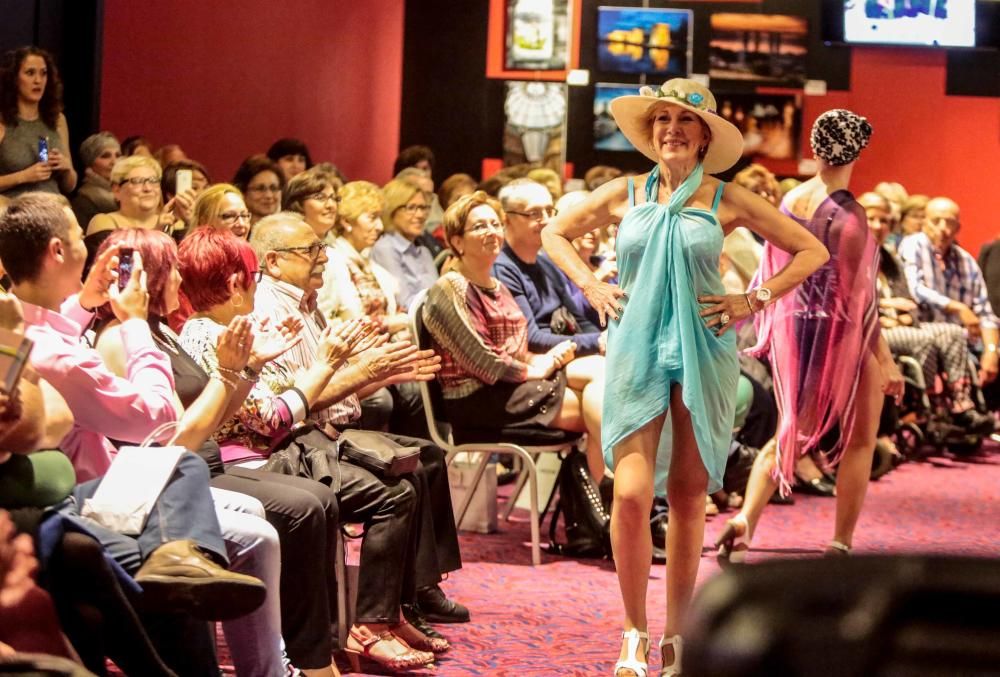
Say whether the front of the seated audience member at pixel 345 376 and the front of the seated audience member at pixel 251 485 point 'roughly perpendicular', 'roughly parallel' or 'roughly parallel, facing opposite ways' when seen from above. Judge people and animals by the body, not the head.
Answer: roughly parallel

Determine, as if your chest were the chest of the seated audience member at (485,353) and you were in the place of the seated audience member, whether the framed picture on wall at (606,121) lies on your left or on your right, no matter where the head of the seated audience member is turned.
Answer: on your left

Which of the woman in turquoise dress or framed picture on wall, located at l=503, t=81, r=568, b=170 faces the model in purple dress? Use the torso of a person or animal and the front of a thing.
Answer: the framed picture on wall

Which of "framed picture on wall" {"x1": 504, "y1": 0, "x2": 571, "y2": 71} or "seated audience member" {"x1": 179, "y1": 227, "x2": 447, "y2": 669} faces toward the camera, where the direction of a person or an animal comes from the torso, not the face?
the framed picture on wall

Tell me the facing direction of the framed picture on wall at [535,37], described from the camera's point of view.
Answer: facing the viewer

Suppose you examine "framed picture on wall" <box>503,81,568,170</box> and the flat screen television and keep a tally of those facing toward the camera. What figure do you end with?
2

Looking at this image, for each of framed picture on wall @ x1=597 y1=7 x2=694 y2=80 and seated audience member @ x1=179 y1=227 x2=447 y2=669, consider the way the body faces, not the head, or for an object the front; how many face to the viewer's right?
1

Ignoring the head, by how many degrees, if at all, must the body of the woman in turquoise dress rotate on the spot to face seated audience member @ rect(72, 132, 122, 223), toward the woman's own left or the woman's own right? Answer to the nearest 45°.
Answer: approximately 135° to the woman's own right

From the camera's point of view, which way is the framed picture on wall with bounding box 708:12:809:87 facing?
toward the camera

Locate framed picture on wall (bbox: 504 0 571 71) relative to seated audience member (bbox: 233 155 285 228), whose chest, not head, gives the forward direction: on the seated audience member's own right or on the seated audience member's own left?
on the seated audience member's own left

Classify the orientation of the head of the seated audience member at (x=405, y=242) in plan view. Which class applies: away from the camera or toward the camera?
toward the camera

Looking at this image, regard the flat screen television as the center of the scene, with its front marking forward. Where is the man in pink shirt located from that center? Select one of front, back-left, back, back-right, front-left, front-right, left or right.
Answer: front
